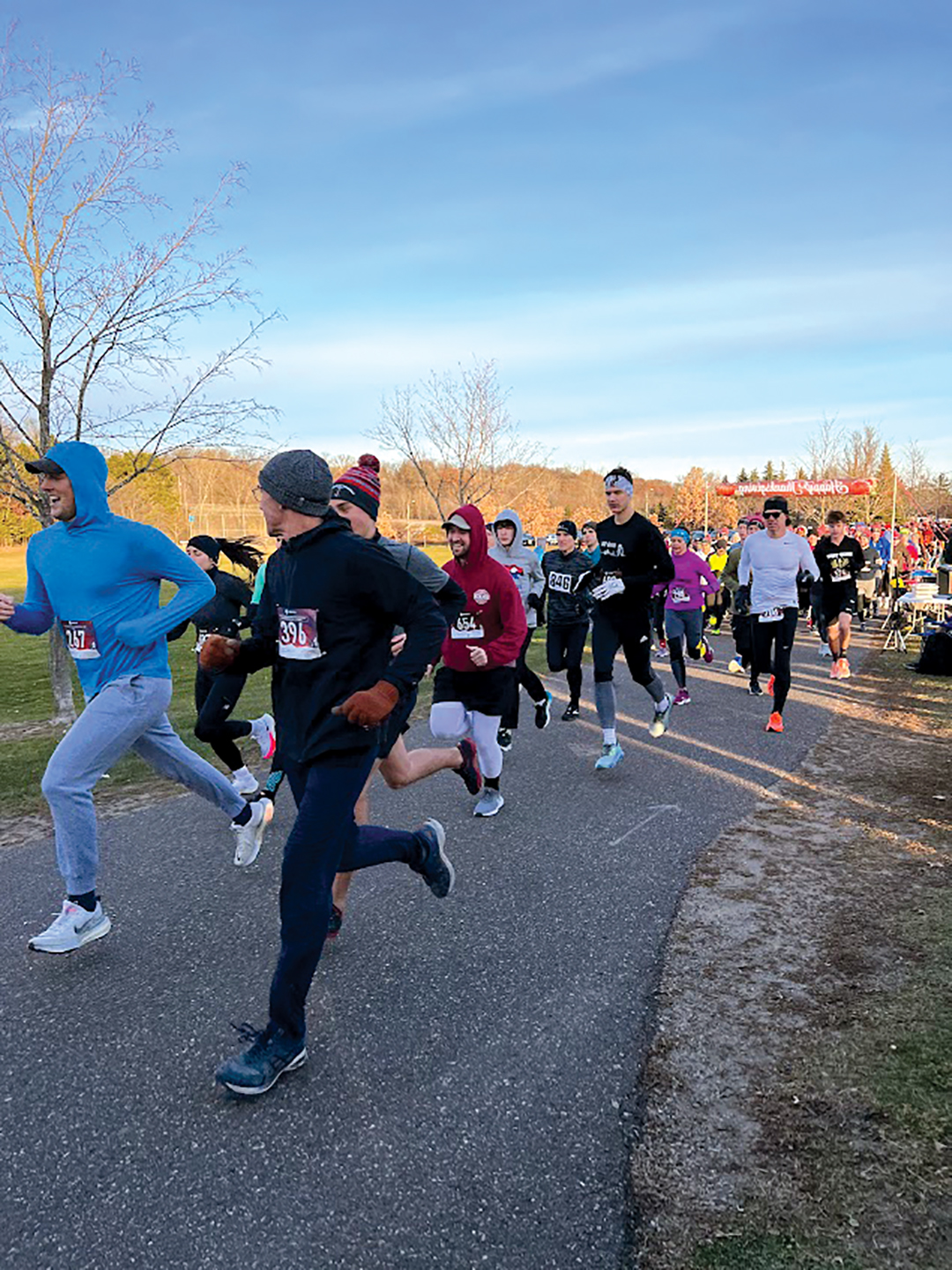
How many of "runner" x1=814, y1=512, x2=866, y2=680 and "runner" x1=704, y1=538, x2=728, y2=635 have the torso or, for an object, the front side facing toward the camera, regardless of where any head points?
2

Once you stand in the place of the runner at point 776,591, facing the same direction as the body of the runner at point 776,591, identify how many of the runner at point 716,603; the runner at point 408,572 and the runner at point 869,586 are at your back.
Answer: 2

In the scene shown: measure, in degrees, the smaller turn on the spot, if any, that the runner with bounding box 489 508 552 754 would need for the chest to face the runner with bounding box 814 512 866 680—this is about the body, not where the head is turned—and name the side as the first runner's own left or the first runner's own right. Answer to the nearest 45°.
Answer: approximately 180°

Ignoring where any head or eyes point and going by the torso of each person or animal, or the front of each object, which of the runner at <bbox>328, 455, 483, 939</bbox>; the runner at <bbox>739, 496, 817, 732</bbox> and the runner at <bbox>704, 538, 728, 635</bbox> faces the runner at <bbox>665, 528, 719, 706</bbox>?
the runner at <bbox>704, 538, 728, 635</bbox>

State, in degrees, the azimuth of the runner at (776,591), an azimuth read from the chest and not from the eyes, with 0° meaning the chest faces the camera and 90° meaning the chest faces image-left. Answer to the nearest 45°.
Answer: approximately 0°

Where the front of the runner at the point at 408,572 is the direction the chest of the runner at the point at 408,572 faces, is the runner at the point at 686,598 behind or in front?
behind
